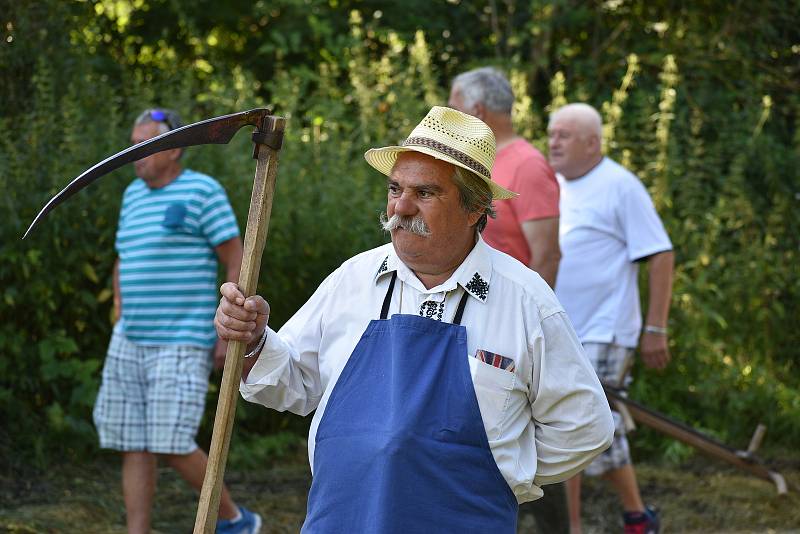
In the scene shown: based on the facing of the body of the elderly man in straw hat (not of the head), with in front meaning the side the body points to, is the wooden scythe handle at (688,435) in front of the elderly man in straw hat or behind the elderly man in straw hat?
behind

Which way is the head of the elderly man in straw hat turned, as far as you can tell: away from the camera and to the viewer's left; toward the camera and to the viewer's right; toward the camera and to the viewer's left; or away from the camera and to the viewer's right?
toward the camera and to the viewer's left

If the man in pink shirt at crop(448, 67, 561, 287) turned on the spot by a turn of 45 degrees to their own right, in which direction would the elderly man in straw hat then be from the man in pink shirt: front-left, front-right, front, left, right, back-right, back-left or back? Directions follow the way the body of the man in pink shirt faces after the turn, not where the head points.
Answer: back-left

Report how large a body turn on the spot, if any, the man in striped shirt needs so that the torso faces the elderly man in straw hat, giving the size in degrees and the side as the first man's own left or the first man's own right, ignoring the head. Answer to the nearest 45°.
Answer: approximately 45° to the first man's own left

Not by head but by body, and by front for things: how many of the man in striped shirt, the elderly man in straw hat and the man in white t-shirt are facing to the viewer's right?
0

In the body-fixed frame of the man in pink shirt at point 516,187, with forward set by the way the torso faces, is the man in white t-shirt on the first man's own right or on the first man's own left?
on the first man's own right

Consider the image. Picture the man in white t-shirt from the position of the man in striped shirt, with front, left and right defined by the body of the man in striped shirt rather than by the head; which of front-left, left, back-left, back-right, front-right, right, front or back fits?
back-left

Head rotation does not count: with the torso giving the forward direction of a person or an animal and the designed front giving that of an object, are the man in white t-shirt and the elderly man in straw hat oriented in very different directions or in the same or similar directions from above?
same or similar directions

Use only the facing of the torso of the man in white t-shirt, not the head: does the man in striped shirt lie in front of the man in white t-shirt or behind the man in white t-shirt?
in front

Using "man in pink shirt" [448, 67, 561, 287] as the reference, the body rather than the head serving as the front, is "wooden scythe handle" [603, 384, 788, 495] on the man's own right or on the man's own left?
on the man's own right

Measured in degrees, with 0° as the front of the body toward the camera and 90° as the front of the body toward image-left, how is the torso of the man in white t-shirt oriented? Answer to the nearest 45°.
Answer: approximately 45°
